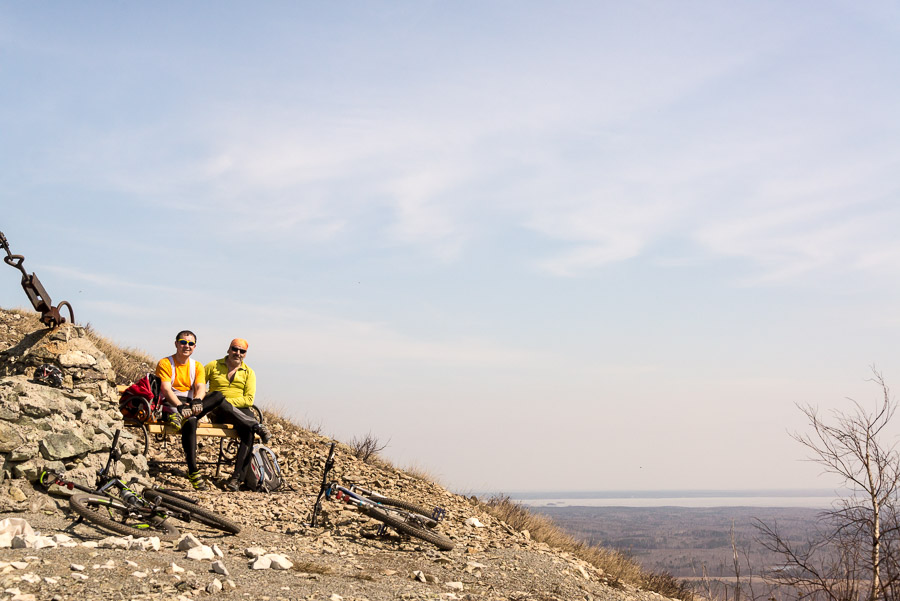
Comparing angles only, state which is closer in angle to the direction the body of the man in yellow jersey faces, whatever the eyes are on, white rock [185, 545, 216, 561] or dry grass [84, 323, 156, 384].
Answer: the white rock

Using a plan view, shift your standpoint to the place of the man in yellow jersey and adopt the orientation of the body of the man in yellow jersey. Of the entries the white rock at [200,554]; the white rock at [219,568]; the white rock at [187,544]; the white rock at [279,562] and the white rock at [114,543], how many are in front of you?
5

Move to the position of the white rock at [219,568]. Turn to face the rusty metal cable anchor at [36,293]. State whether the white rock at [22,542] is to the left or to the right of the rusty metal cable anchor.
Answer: left

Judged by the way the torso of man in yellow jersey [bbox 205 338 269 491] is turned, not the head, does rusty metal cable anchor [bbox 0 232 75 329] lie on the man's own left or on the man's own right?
on the man's own right

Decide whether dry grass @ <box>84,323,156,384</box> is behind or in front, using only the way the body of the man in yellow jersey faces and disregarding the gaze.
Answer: behind

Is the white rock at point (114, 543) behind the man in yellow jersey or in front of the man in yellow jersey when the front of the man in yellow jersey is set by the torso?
in front

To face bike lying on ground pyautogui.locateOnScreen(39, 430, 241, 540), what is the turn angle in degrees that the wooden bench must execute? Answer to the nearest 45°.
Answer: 0° — it already faces it

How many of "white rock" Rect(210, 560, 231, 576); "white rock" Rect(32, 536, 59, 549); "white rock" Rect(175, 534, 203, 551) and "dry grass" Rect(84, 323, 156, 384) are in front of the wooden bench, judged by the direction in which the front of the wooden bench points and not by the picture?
3

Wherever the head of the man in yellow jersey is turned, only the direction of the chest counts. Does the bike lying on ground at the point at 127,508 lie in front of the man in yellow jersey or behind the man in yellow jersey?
in front

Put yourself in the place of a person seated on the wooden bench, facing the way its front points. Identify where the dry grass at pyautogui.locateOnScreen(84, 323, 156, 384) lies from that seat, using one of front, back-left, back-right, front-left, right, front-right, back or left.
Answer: back

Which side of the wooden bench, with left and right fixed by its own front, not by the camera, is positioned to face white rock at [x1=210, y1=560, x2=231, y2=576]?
front

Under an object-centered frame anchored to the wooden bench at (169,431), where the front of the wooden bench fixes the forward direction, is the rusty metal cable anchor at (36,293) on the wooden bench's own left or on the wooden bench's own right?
on the wooden bench's own right

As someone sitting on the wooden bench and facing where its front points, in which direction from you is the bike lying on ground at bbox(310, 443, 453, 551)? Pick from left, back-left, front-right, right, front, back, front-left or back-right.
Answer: front-left

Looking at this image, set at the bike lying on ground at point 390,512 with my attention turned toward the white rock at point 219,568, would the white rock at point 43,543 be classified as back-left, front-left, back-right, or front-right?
front-right

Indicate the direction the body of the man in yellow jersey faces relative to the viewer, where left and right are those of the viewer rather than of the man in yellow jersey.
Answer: facing the viewer

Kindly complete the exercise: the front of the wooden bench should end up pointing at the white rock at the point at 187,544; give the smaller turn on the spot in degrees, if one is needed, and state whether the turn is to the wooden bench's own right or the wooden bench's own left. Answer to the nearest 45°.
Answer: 0° — it already faces it
